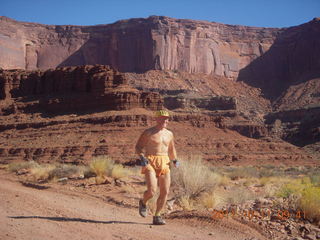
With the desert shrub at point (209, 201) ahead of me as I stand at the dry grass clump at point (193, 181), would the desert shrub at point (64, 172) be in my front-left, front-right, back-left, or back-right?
back-right

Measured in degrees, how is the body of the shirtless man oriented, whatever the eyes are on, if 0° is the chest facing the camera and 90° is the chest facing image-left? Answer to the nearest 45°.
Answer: approximately 315°

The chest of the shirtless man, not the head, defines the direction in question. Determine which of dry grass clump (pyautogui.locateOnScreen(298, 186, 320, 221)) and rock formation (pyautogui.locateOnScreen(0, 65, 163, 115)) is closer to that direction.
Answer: the dry grass clump

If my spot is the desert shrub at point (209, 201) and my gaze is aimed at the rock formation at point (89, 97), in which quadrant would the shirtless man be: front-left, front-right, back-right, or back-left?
back-left

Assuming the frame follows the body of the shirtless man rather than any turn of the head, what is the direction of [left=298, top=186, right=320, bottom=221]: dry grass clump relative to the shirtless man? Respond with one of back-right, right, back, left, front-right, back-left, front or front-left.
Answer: front-left

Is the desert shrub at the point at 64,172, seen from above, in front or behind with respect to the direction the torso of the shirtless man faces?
behind

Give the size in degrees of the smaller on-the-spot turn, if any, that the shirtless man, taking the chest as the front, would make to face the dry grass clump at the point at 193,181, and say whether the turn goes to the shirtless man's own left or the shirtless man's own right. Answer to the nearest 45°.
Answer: approximately 135° to the shirtless man's own left

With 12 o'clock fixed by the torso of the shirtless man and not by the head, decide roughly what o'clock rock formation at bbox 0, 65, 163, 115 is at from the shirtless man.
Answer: The rock formation is roughly at 7 o'clock from the shirtless man.

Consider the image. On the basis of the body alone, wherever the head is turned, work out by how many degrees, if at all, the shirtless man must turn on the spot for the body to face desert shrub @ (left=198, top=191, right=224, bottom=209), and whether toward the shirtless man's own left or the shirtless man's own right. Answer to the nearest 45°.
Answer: approximately 90° to the shirtless man's own left

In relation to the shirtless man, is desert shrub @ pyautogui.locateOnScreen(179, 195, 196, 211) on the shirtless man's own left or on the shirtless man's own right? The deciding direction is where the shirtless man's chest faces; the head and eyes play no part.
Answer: on the shirtless man's own left
